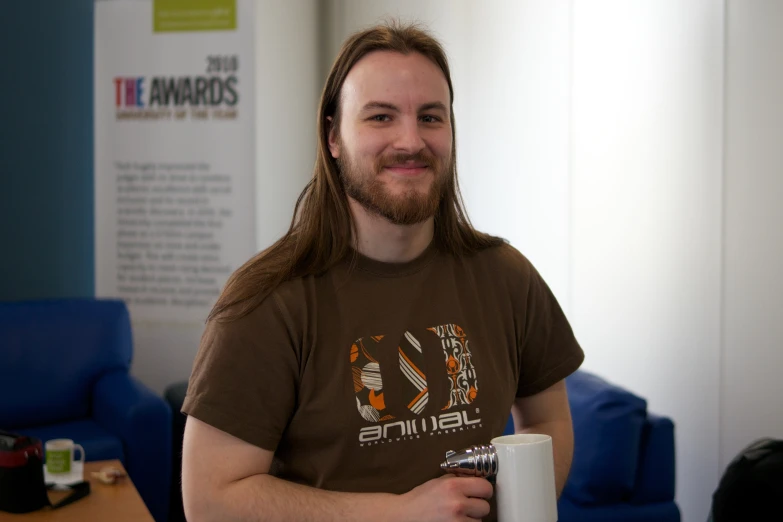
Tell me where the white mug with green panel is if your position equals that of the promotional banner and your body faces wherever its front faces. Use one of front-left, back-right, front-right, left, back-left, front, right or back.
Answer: front

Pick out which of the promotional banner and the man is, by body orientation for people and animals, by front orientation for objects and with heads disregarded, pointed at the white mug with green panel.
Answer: the promotional banner

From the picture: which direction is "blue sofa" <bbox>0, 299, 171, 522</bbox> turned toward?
toward the camera

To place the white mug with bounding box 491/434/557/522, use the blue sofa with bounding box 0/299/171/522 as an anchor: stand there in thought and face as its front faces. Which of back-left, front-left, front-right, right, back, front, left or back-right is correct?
front

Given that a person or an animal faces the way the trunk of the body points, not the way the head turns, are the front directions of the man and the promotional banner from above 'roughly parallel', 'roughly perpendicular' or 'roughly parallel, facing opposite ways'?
roughly parallel

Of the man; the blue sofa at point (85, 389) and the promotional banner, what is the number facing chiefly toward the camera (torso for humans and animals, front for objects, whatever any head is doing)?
3

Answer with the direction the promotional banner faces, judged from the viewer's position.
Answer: facing the viewer

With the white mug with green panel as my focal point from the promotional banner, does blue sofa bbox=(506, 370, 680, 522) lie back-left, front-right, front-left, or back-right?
front-left

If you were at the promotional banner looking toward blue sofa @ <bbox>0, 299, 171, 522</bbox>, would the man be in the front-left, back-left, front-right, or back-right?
front-left

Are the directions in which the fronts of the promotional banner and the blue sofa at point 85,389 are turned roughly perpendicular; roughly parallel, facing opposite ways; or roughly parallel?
roughly parallel

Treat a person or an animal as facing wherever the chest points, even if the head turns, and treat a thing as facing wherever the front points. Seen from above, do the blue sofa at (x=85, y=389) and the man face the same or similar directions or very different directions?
same or similar directions

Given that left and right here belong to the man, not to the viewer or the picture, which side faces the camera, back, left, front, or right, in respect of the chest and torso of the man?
front

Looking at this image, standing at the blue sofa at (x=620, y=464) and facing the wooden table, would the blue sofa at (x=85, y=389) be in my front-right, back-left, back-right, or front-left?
front-right

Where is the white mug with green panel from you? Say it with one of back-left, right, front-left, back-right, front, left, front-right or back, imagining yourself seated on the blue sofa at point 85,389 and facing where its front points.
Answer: front
